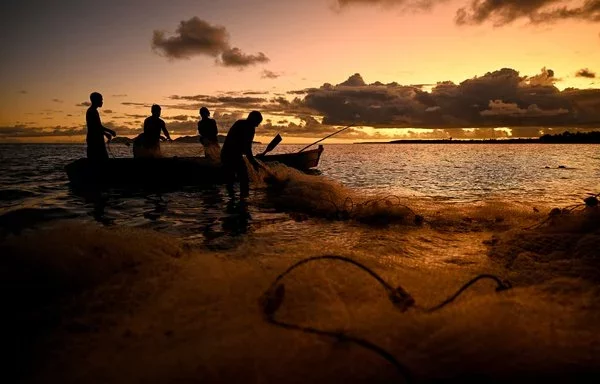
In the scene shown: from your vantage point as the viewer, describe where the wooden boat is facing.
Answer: facing to the right of the viewer

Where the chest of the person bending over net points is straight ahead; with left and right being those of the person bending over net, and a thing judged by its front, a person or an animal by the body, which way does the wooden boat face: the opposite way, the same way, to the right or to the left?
the same way

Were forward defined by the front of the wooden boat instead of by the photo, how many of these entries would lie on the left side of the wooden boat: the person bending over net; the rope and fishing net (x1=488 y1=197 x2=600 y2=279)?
0

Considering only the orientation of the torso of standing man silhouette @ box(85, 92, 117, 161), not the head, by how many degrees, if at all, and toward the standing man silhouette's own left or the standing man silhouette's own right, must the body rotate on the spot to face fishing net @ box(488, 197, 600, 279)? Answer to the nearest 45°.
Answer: approximately 45° to the standing man silhouette's own right

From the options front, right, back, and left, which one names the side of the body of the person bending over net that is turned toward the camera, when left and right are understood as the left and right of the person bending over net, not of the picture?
right

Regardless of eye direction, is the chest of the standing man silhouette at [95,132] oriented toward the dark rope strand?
no

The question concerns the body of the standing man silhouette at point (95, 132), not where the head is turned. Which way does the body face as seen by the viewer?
to the viewer's right

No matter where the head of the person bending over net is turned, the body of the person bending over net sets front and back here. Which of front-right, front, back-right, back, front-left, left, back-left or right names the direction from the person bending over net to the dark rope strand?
right

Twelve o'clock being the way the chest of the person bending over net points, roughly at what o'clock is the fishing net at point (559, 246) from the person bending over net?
The fishing net is roughly at 2 o'clock from the person bending over net.

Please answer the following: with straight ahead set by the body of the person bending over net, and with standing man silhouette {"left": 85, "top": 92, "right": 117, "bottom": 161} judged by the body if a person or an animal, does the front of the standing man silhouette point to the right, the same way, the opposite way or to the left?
the same way

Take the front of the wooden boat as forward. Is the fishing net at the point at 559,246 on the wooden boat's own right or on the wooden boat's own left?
on the wooden boat's own right

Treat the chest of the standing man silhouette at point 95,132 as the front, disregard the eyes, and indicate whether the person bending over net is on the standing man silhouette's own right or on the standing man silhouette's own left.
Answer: on the standing man silhouette's own right

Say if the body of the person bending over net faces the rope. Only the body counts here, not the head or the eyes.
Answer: no

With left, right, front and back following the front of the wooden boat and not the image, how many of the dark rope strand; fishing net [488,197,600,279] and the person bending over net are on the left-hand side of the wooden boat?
0

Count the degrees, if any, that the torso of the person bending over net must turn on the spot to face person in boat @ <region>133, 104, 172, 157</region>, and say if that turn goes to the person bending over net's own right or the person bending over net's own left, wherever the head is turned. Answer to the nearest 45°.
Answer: approximately 135° to the person bending over net's own left
